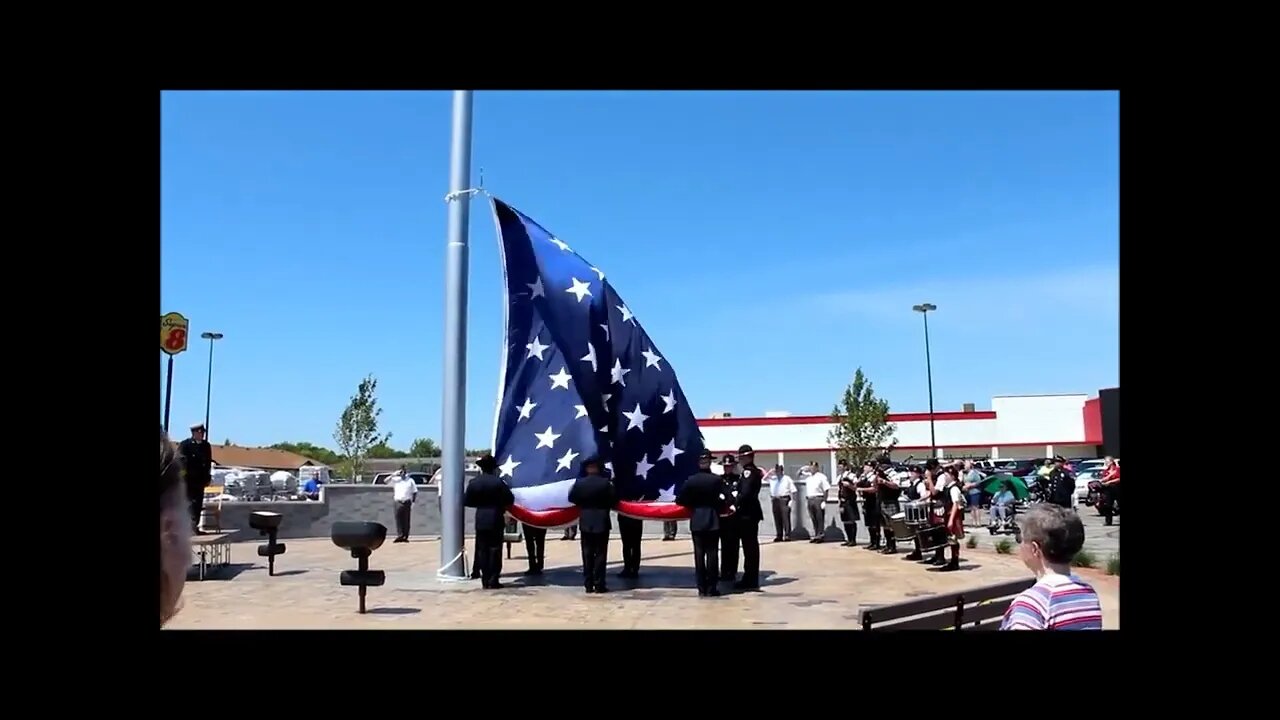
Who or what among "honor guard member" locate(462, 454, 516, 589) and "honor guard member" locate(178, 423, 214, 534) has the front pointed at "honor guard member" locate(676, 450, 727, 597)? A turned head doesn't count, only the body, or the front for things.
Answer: "honor guard member" locate(178, 423, 214, 534)

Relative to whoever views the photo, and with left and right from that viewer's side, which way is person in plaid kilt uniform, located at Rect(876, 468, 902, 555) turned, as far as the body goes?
facing to the left of the viewer

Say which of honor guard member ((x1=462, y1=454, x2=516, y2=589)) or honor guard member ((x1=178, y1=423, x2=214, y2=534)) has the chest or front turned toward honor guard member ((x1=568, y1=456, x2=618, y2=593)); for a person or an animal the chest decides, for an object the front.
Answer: honor guard member ((x1=178, y1=423, x2=214, y2=534))

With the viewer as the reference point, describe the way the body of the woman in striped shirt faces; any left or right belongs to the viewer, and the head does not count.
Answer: facing away from the viewer and to the left of the viewer

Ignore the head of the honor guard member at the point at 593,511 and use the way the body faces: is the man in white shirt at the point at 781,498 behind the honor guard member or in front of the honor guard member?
in front

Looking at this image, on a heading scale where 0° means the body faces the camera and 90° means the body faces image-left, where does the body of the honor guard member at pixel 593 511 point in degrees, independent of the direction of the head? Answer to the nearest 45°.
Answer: approximately 180°

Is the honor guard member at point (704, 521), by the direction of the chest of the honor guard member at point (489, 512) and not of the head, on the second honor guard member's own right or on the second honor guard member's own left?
on the second honor guard member's own right

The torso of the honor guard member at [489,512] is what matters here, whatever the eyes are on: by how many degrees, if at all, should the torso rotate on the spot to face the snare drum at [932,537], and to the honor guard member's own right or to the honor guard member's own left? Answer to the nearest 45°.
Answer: approximately 90° to the honor guard member's own right

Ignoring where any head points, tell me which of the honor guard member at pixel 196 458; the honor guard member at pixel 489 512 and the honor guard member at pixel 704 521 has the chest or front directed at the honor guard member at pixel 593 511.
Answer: the honor guard member at pixel 196 458

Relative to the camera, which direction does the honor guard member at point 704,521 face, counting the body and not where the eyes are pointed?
away from the camera

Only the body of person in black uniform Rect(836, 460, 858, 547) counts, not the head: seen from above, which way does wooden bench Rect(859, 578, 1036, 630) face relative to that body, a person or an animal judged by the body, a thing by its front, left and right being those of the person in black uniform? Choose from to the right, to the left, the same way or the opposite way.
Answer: to the right

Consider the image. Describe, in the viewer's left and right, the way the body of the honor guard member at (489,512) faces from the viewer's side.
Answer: facing away from the viewer
